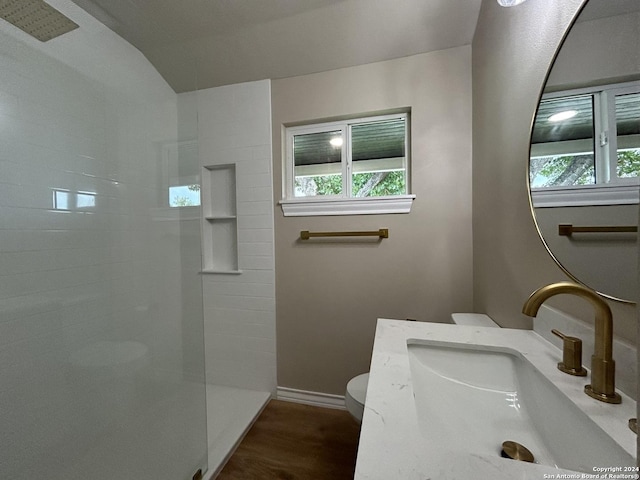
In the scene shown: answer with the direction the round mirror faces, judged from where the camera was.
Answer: facing the viewer and to the left of the viewer

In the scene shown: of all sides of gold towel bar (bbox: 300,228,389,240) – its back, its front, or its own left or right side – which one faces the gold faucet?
front

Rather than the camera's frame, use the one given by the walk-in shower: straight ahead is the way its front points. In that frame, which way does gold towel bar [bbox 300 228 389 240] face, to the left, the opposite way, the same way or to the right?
to the right

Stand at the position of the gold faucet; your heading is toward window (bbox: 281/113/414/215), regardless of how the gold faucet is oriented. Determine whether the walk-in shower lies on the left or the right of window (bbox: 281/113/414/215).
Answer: left

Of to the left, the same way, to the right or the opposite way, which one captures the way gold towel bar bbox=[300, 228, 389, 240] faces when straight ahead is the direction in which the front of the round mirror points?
to the left

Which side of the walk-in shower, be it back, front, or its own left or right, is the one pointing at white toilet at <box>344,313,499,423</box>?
front

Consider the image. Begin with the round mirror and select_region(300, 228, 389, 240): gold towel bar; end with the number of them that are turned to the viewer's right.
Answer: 0

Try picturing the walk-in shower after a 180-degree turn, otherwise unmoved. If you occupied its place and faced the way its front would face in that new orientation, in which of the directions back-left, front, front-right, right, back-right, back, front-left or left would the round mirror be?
back

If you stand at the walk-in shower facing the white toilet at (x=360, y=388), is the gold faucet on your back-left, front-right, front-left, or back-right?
front-right

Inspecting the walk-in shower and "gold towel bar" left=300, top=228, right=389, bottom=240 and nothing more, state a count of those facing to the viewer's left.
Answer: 0

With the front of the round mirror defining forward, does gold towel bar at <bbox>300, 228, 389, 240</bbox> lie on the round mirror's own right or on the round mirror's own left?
on the round mirror's own right

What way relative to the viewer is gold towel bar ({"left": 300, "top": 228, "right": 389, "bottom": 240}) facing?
toward the camera

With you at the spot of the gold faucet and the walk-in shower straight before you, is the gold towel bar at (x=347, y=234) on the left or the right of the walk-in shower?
right
